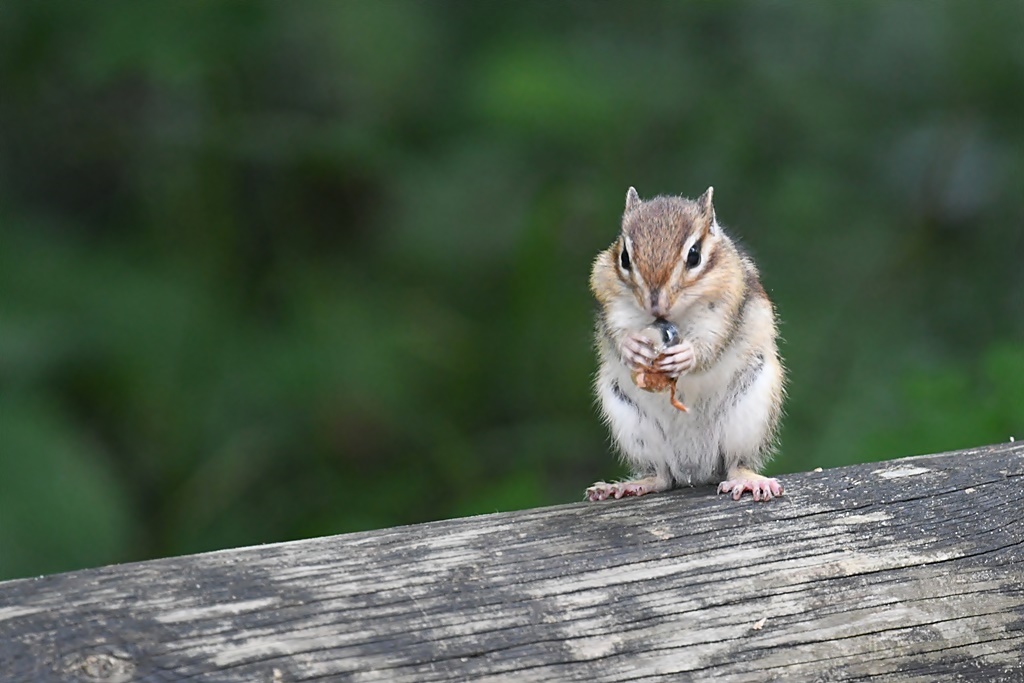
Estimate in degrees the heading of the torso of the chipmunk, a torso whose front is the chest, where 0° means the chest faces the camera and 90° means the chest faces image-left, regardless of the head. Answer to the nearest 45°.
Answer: approximately 0°
